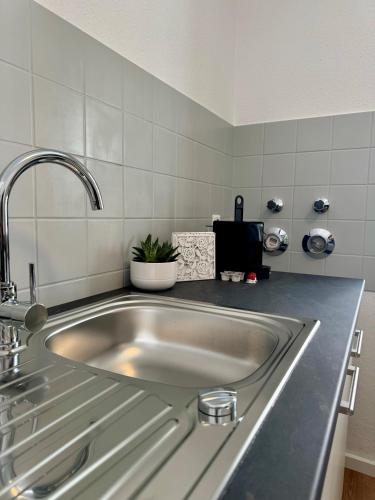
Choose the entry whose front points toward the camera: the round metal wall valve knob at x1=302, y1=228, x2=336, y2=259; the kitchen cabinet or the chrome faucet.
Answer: the round metal wall valve knob

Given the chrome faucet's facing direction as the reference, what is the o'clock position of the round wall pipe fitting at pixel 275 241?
The round wall pipe fitting is roughly at 11 o'clock from the chrome faucet.

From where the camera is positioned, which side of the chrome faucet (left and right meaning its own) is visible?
right

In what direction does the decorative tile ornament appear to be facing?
toward the camera

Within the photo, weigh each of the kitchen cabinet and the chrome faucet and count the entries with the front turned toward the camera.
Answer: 0

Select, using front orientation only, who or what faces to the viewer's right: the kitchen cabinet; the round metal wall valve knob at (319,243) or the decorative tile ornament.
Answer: the kitchen cabinet

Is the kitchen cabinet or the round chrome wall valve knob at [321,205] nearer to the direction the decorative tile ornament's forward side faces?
the kitchen cabinet

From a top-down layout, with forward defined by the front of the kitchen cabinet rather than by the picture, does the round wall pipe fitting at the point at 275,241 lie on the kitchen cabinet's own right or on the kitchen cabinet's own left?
on the kitchen cabinet's own left

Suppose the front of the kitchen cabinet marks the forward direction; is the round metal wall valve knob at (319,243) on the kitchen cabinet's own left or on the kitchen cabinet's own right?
on the kitchen cabinet's own left

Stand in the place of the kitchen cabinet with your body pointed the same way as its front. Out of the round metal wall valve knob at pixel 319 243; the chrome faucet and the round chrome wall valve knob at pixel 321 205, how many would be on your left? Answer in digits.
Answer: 2

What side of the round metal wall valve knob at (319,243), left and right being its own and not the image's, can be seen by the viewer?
front

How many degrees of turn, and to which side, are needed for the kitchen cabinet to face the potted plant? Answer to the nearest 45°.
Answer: approximately 180°

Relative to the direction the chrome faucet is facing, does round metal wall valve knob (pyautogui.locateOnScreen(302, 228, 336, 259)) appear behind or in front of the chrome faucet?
in front

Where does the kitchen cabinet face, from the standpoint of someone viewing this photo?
facing to the right of the viewer

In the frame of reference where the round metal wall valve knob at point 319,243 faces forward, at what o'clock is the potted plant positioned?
The potted plant is roughly at 1 o'clock from the round metal wall valve knob.

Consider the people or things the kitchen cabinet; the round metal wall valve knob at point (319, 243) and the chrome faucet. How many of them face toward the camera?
1

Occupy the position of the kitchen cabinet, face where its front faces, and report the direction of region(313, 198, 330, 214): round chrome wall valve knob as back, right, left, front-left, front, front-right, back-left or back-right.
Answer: left
